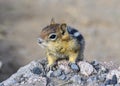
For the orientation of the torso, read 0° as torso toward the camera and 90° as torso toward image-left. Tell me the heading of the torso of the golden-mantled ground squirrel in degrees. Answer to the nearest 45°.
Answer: approximately 45°
